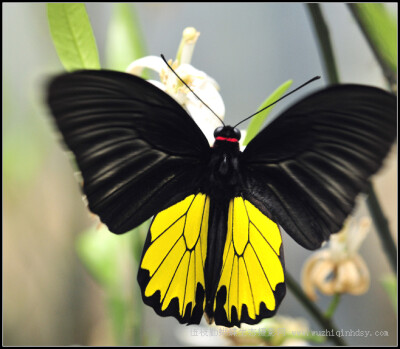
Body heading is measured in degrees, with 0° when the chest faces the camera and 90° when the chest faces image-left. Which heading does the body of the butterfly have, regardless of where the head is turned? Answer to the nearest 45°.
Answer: approximately 180°
